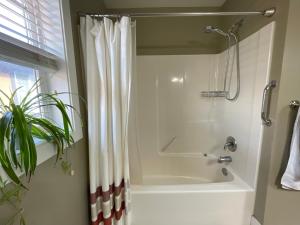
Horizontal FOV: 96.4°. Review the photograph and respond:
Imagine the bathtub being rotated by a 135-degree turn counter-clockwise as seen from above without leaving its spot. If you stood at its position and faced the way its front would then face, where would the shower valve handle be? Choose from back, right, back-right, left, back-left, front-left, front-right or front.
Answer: front

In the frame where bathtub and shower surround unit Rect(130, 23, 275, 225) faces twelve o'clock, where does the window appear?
The window is roughly at 1 o'clock from the bathtub and shower surround unit.

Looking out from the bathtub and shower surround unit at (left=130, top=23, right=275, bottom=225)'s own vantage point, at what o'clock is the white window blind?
The white window blind is roughly at 1 o'clock from the bathtub and shower surround unit.

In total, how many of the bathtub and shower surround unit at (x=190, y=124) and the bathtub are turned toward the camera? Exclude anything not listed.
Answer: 2

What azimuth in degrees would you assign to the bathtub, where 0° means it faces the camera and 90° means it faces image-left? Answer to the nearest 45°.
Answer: approximately 0°

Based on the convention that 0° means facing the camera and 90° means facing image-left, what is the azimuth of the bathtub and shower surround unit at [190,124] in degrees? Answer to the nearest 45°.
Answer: approximately 0°
